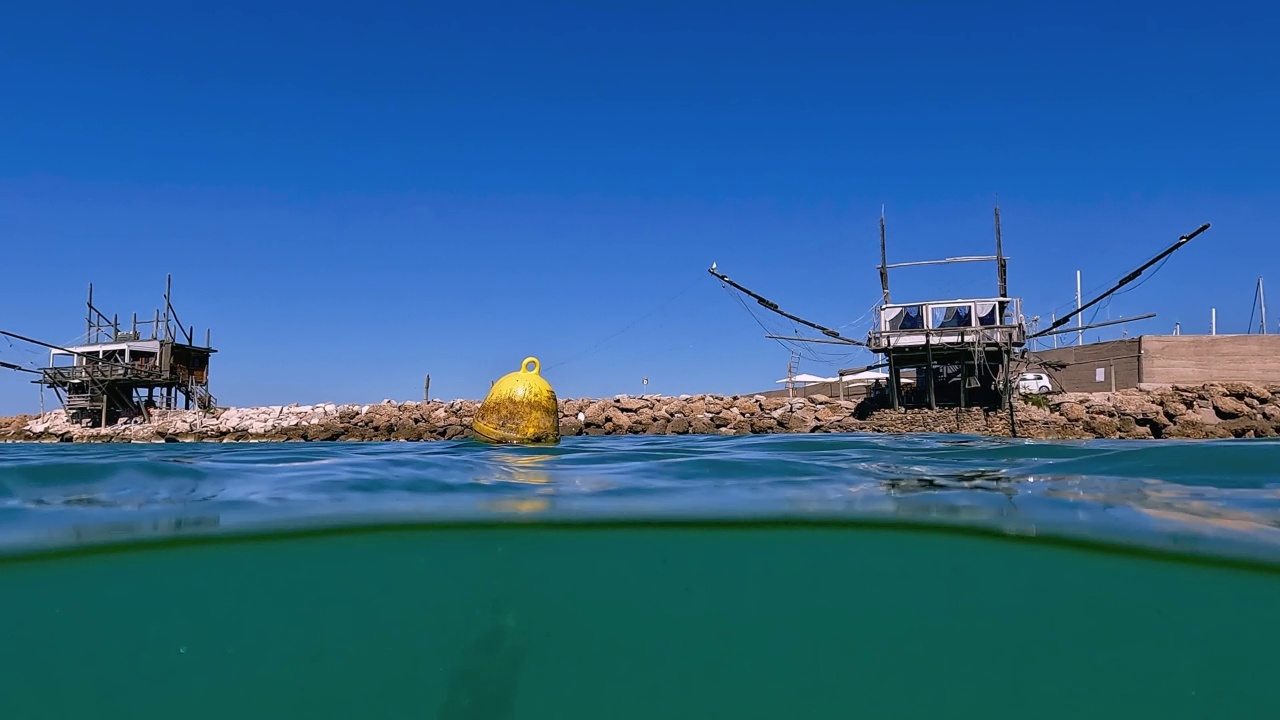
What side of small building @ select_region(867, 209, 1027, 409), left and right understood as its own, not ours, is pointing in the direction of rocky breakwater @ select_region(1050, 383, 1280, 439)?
left

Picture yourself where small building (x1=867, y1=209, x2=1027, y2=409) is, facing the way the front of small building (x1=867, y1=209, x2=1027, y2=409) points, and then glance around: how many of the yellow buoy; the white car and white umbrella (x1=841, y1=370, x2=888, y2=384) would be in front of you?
1

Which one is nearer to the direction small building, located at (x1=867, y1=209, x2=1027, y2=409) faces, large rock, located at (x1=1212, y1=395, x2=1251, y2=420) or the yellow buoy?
the yellow buoy

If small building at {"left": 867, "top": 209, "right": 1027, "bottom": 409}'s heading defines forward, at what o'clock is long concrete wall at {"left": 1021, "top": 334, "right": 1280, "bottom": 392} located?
long concrete wall at {"left": 1021, "top": 334, "right": 1280, "bottom": 392} is roughly at 8 o'clock from small building at {"left": 867, "top": 209, "right": 1027, "bottom": 409}.

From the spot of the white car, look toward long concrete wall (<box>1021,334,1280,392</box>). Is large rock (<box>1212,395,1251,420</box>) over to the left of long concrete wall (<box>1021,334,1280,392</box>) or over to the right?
right

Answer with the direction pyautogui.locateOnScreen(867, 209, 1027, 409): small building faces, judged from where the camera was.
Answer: facing the viewer

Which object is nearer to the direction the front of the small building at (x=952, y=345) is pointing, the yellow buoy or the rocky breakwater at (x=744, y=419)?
the yellow buoy

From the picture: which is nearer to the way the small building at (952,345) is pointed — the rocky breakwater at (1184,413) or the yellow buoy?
the yellow buoy

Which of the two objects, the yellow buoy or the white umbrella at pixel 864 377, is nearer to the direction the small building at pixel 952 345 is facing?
the yellow buoy

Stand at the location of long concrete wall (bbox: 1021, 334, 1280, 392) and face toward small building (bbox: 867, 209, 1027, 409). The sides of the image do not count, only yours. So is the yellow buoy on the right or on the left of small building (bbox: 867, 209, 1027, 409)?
left

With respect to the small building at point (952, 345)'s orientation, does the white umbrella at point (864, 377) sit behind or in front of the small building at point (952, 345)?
behind

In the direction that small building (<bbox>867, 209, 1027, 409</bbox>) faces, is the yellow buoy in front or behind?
in front

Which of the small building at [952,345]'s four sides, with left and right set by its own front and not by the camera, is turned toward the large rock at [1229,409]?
left

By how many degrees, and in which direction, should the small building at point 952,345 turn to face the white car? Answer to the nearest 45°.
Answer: approximately 135° to its left
